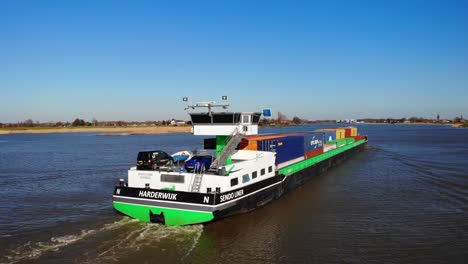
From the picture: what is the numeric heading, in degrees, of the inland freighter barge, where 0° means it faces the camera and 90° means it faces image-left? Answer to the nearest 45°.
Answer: approximately 225°
